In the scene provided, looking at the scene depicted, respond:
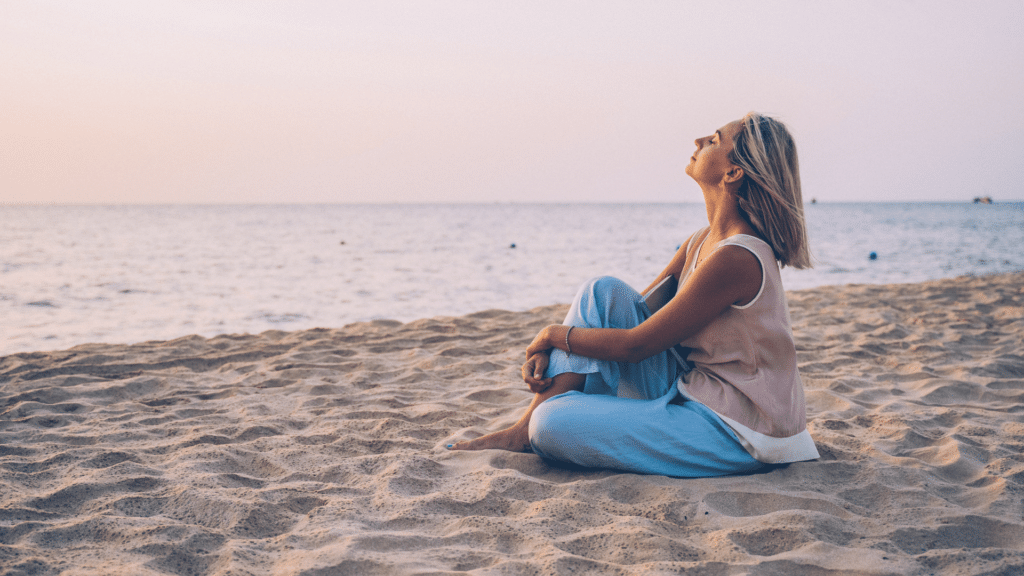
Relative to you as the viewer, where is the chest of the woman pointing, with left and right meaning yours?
facing to the left of the viewer
